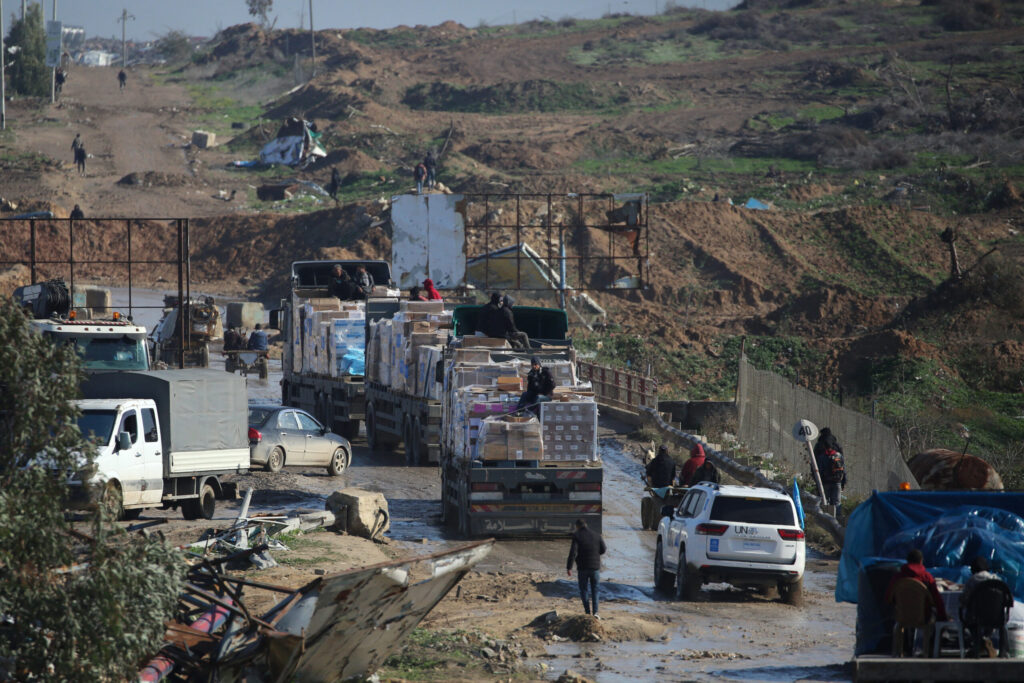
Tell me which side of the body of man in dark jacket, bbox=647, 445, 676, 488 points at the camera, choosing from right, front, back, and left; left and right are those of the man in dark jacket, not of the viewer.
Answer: back

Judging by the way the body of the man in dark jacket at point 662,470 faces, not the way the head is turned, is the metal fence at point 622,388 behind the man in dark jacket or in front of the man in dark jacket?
in front

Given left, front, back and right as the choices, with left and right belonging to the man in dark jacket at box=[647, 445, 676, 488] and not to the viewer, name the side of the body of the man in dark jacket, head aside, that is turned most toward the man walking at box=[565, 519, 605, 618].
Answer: back

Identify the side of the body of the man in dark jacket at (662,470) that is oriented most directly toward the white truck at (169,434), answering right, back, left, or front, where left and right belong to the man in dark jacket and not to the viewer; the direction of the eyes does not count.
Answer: left

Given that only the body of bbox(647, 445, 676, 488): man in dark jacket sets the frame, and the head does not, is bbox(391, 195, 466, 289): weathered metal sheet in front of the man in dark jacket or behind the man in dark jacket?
in front

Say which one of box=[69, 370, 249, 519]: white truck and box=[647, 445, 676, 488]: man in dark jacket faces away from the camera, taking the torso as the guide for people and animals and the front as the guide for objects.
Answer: the man in dark jacket

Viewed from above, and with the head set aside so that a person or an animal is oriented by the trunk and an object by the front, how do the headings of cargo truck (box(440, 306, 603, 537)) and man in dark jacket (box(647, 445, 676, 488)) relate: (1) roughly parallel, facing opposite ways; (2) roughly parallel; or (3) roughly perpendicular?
roughly parallel

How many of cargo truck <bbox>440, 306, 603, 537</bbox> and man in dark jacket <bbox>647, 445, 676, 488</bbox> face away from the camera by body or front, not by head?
2

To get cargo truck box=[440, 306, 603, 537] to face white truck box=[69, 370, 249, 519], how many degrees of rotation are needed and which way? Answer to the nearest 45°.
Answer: approximately 90° to its left

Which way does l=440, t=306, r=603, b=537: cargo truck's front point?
away from the camera

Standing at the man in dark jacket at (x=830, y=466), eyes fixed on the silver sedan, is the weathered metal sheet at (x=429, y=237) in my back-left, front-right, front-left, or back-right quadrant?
front-right

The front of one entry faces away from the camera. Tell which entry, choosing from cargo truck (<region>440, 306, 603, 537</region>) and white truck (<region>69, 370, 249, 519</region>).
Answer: the cargo truck

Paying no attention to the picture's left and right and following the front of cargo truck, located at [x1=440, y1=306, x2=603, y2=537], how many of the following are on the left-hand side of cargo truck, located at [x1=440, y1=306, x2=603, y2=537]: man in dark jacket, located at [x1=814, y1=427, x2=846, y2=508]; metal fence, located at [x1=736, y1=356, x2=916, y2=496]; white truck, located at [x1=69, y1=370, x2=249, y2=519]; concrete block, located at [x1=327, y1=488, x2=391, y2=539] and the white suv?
2

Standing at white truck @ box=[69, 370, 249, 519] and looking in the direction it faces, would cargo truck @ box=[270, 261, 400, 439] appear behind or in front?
behind
